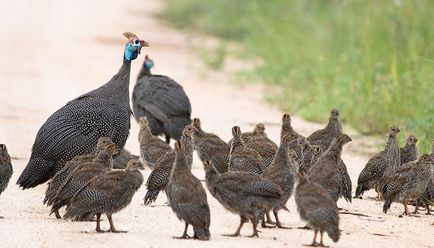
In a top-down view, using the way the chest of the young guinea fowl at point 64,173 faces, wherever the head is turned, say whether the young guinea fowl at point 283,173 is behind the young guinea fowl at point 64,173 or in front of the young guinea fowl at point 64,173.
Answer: in front

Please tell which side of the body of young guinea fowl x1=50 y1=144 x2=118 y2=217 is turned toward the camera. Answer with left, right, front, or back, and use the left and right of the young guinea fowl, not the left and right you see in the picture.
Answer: right

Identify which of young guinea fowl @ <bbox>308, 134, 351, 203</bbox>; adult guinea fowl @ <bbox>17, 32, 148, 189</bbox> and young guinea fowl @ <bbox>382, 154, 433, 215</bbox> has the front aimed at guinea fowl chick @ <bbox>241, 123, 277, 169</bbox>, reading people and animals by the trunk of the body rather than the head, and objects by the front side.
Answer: the adult guinea fowl

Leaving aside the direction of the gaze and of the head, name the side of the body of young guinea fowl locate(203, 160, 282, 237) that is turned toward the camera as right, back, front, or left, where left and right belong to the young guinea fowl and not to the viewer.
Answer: left

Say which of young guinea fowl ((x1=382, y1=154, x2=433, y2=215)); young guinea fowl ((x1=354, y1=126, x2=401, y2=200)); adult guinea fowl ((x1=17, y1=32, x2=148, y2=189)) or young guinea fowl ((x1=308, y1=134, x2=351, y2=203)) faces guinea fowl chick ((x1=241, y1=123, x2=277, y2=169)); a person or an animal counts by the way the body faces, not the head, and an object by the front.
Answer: the adult guinea fowl

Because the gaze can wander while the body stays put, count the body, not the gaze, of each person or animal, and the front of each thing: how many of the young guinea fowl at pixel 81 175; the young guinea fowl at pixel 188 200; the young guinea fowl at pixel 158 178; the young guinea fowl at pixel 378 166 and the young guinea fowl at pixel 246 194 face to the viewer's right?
3

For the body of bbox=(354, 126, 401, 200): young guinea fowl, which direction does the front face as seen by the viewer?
to the viewer's right

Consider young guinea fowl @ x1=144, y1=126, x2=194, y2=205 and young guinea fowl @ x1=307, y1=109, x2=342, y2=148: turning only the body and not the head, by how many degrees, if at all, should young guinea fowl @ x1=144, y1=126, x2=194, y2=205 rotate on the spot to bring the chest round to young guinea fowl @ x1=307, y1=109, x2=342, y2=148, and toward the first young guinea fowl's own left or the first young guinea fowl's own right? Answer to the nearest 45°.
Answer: approximately 45° to the first young guinea fowl's own left

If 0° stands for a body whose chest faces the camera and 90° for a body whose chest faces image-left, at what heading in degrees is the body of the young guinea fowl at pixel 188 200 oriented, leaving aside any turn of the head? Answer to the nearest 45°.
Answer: approximately 135°
